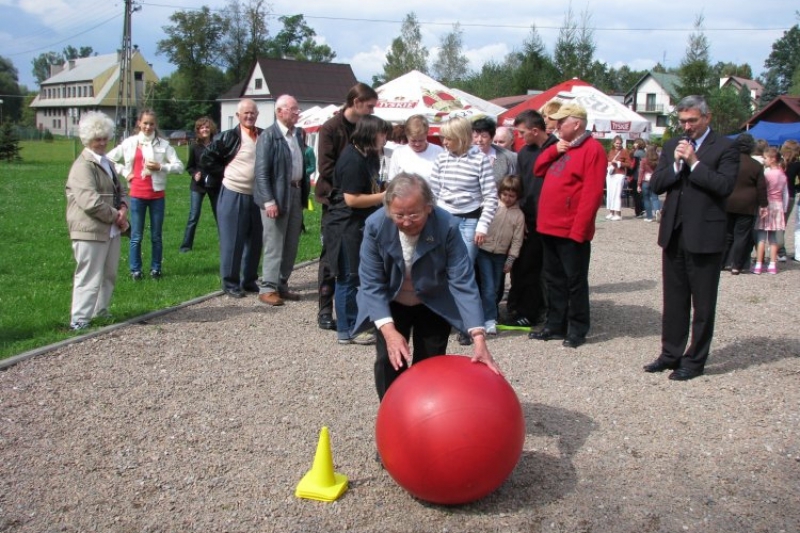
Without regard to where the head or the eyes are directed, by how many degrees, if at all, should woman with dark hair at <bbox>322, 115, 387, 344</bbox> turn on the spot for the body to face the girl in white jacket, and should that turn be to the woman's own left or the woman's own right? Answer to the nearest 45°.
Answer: approximately 135° to the woman's own left

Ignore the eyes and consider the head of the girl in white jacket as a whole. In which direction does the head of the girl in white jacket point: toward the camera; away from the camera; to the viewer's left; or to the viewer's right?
toward the camera

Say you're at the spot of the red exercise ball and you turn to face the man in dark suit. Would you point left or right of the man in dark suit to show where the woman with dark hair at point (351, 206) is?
left

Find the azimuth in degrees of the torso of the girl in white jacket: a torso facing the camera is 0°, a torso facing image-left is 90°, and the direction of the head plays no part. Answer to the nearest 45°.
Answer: approximately 0°

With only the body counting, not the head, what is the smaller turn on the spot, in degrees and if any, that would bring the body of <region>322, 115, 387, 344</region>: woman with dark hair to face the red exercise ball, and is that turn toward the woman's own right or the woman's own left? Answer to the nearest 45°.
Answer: approximately 90° to the woman's own right

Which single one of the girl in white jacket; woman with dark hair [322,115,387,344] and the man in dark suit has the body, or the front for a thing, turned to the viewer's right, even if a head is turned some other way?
the woman with dark hair

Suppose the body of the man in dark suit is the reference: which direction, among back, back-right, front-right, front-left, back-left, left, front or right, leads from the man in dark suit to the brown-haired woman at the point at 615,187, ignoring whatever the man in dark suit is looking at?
back-right

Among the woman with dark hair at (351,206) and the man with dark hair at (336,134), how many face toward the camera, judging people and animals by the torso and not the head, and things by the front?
0

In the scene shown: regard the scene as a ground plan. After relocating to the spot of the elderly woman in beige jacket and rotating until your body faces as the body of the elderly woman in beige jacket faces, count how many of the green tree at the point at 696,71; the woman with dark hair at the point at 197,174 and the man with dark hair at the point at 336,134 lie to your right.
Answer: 0

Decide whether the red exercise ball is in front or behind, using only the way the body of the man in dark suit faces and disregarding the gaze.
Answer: in front

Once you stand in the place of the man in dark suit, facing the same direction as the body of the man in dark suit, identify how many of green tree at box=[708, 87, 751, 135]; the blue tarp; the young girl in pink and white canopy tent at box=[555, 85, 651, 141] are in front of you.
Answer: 0

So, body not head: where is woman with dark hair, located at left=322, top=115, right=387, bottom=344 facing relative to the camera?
to the viewer's right

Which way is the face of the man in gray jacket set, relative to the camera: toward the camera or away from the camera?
toward the camera

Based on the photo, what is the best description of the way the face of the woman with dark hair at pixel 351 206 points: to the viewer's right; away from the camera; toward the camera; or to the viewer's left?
to the viewer's right

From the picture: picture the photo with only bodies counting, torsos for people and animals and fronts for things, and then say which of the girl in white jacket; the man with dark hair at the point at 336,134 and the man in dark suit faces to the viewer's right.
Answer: the man with dark hair

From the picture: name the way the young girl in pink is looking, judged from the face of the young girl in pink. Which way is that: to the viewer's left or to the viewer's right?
to the viewer's left

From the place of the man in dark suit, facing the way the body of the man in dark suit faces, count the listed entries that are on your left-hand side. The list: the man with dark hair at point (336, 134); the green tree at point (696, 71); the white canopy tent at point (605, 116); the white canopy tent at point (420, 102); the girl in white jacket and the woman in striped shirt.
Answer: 0

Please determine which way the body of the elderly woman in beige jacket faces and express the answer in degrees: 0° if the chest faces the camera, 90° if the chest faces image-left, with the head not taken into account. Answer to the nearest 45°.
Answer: approximately 315°
